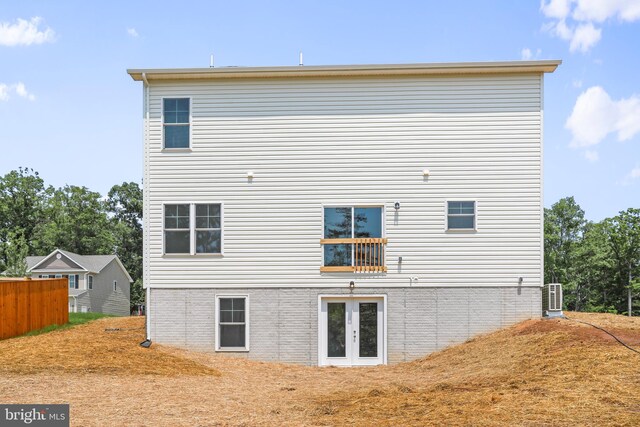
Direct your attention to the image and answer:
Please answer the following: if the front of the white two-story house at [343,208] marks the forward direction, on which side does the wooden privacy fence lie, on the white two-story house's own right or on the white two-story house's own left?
on the white two-story house's own left

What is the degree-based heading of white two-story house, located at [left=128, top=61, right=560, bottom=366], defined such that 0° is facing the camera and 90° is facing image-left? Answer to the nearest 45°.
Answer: approximately 180°
